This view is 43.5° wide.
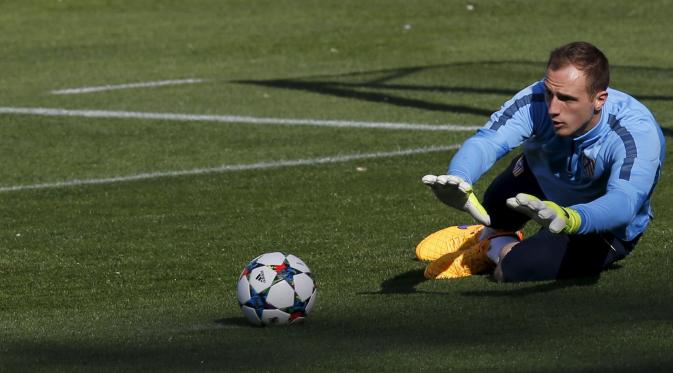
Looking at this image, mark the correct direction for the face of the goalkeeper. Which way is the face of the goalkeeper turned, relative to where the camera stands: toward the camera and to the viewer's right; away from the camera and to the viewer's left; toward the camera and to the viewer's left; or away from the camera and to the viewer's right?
toward the camera and to the viewer's left

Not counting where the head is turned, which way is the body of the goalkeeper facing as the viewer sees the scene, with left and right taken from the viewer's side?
facing the viewer and to the left of the viewer

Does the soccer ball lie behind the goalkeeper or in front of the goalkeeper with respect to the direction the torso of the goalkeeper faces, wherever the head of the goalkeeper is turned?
in front
